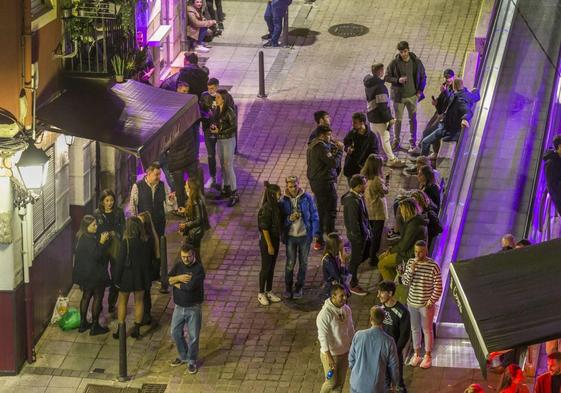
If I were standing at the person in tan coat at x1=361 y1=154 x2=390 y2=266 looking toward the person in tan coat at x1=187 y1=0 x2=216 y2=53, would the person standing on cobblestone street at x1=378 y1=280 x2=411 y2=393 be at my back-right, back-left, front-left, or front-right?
back-left

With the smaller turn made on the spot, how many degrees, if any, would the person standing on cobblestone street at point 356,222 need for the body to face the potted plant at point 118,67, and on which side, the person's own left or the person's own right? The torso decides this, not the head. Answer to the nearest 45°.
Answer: approximately 180°

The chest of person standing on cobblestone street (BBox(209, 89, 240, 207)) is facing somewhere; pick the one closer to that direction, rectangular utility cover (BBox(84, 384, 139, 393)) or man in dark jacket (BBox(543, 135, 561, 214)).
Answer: the rectangular utility cover

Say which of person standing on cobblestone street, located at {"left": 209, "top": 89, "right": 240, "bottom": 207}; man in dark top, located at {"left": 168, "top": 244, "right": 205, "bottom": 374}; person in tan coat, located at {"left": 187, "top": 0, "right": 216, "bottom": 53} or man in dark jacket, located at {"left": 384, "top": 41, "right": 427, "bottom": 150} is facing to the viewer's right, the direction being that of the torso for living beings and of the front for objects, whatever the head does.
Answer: the person in tan coat

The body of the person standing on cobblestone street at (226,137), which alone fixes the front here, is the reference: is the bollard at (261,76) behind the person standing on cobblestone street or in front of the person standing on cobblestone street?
behind

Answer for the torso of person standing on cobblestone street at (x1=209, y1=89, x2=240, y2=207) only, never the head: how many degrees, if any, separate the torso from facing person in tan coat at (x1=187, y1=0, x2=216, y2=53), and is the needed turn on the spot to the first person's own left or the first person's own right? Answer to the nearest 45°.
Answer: approximately 135° to the first person's own right

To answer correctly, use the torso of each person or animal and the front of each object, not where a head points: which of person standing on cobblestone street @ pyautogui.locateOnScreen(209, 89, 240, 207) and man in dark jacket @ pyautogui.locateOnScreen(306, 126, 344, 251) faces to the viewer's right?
the man in dark jacket

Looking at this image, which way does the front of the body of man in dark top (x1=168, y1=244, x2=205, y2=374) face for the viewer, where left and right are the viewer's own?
facing the viewer

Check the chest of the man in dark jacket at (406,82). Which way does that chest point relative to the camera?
toward the camera

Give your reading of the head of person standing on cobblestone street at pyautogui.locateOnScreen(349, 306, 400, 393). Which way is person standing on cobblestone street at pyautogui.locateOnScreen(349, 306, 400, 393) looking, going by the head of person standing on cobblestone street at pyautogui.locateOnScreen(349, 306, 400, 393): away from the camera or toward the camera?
away from the camera

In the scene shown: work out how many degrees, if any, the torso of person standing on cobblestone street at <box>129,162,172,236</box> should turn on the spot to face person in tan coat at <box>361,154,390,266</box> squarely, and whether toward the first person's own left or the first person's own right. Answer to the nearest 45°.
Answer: approximately 45° to the first person's own left

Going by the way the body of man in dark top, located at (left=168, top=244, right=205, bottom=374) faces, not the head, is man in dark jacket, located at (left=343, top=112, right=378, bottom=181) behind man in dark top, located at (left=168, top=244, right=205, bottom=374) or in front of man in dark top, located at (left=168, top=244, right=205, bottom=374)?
behind
